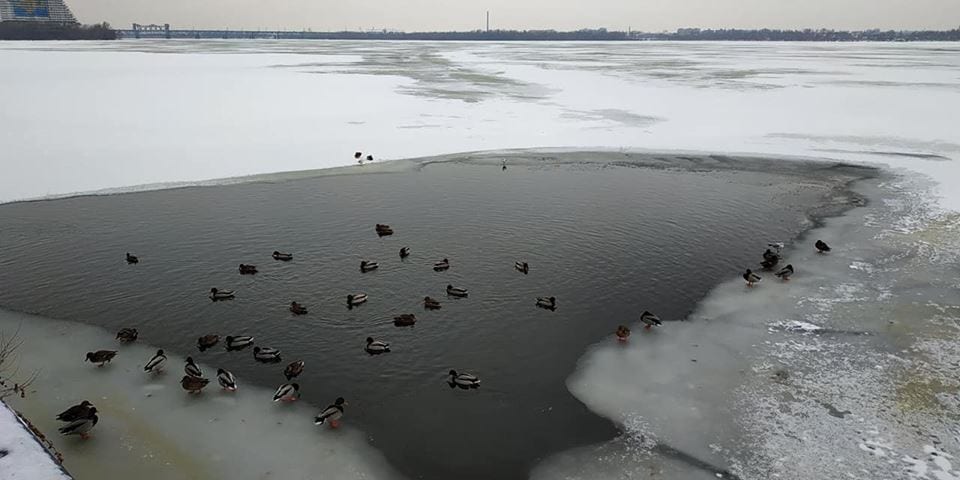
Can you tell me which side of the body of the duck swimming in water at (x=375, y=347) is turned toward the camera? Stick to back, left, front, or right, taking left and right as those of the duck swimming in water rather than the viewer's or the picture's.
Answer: left

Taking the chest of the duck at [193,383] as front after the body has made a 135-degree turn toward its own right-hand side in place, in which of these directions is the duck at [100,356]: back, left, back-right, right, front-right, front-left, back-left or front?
left

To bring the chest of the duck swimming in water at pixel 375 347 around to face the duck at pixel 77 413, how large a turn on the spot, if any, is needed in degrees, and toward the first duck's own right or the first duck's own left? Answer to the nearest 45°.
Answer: approximately 45° to the first duck's own left

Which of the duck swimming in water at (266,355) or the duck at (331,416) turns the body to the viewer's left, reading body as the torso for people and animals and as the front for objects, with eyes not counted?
the duck swimming in water

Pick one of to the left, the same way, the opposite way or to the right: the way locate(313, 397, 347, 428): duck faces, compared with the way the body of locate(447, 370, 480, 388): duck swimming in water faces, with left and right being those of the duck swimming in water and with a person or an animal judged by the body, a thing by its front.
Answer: the opposite way

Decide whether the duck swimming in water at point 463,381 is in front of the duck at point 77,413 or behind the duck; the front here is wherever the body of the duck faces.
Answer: in front

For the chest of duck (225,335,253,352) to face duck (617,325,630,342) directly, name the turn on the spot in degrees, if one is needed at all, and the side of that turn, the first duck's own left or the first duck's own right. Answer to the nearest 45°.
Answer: approximately 180°

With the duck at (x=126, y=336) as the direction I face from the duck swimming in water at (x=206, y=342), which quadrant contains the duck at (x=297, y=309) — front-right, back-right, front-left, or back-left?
back-right

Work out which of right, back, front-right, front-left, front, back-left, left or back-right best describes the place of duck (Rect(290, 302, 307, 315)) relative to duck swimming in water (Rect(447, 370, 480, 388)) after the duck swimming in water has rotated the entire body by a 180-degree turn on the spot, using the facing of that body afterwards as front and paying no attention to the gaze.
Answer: back-left
